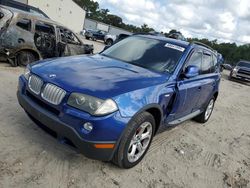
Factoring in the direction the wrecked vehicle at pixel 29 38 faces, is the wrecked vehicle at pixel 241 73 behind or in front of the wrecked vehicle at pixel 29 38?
in front

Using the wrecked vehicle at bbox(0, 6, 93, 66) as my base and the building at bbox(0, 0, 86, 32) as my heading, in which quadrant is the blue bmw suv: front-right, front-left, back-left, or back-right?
back-right

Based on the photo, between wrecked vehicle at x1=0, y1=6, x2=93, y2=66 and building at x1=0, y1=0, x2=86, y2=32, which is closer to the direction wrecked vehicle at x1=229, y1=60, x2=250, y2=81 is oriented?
the wrecked vehicle

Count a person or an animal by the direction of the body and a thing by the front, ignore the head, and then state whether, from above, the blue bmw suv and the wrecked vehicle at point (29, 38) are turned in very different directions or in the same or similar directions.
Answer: very different directions

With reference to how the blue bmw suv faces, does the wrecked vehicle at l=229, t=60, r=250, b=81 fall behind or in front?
behind

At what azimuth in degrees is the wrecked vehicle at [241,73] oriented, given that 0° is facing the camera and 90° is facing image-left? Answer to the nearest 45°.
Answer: approximately 45°

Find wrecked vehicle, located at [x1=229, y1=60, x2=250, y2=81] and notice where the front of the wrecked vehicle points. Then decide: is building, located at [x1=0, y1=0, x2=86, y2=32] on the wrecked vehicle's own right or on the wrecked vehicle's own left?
on the wrecked vehicle's own right
